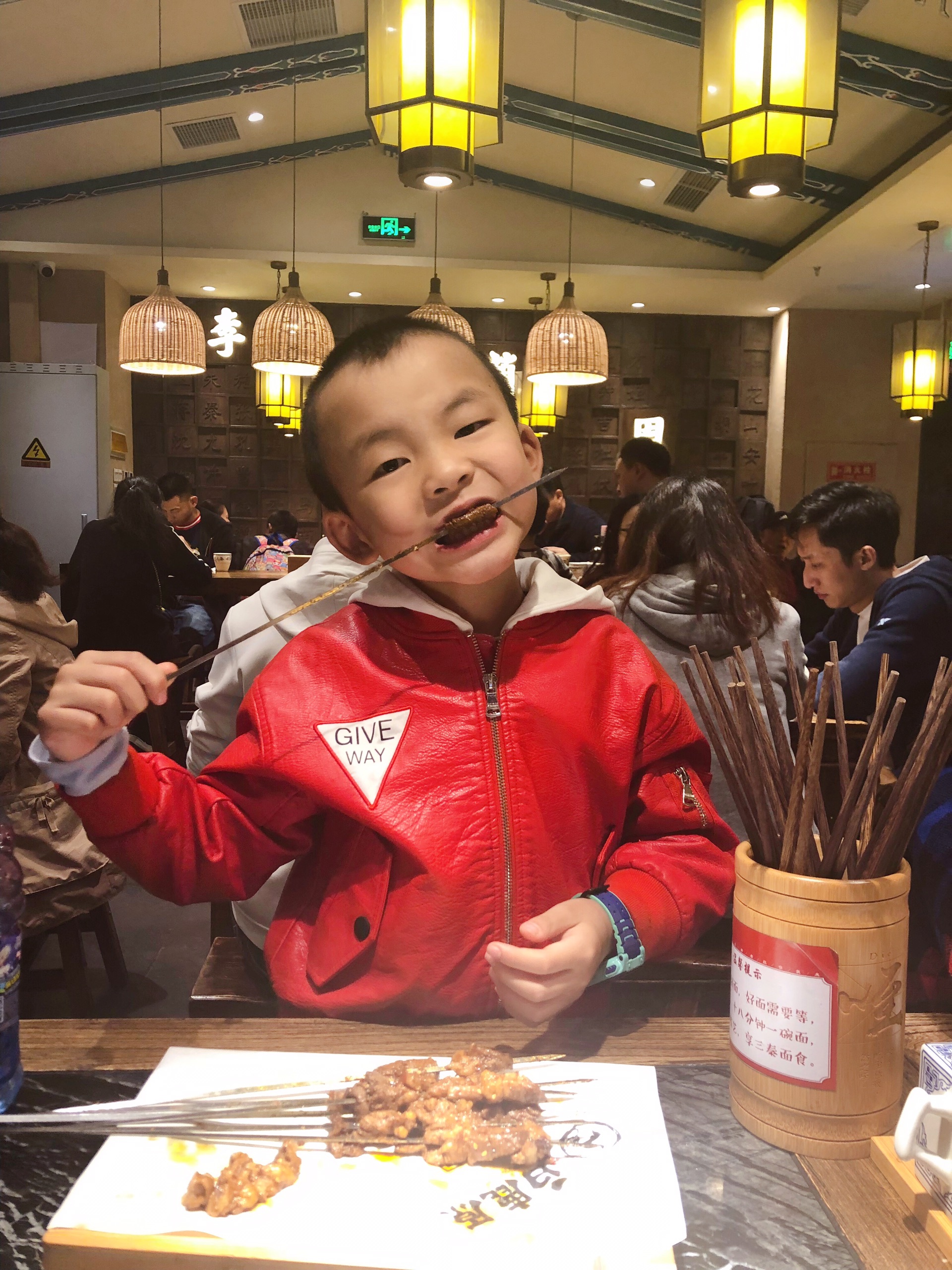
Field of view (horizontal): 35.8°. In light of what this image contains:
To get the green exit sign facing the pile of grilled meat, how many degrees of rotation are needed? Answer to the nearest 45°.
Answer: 0° — it already faces it

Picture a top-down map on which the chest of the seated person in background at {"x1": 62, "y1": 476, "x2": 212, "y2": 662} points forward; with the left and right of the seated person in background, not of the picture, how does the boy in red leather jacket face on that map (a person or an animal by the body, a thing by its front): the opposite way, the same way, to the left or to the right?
the opposite way

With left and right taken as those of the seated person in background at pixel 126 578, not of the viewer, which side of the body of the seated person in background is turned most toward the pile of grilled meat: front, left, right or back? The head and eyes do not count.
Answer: back

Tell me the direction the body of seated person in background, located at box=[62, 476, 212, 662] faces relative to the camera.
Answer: away from the camera

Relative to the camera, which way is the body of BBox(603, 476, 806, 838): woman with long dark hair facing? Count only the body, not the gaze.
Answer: away from the camera

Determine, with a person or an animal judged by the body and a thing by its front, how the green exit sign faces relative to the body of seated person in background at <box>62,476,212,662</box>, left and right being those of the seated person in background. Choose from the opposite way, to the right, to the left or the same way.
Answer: the opposite way

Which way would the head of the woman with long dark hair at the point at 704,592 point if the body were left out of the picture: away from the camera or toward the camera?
away from the camera
